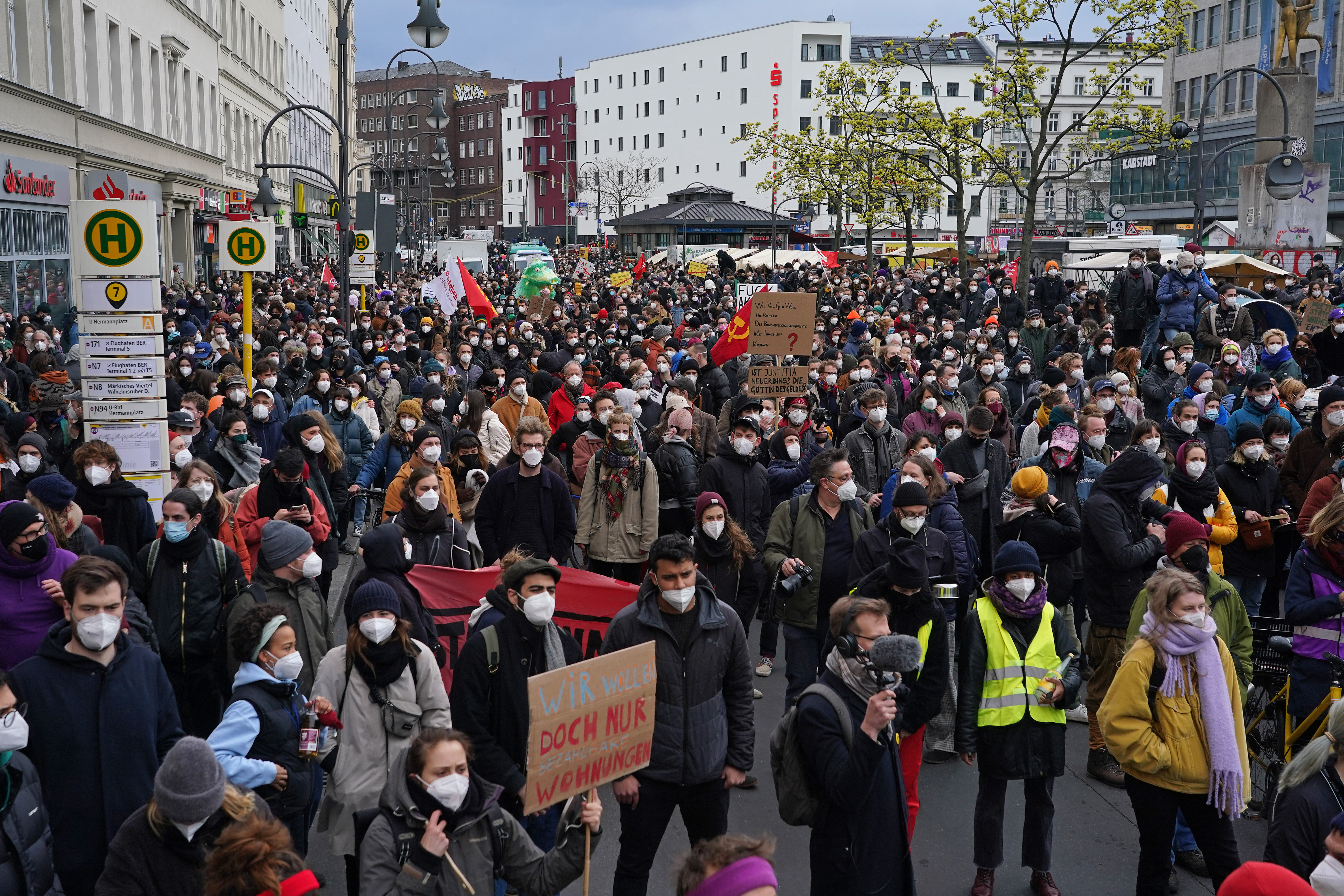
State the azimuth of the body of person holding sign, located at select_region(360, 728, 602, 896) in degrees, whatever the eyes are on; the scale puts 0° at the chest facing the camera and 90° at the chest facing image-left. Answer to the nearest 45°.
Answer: approximately 315°

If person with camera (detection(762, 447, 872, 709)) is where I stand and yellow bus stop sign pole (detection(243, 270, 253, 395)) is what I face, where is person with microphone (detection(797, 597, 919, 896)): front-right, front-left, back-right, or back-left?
back-left

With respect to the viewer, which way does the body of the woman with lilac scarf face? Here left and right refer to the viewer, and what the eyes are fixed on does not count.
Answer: facing the viewer and to the right of the viewer

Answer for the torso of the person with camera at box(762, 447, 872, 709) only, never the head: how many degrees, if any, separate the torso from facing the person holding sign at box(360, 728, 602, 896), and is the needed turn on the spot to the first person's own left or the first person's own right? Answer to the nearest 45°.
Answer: approximately 45° to the first person's own right

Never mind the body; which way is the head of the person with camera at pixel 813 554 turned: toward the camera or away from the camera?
toward the camera

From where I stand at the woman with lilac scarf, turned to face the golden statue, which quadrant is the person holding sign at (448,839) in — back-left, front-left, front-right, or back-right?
back-left

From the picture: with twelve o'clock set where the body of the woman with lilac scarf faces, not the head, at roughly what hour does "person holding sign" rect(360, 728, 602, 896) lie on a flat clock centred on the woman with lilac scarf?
The person holding sign is roughly at 3 o'clock from the woman with lilac scarf.

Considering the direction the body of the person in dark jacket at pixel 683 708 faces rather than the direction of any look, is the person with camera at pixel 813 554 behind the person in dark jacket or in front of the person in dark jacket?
behind

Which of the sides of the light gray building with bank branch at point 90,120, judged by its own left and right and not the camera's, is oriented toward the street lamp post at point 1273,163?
front

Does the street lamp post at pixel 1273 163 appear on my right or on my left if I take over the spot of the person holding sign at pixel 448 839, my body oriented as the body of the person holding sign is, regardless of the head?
on my left

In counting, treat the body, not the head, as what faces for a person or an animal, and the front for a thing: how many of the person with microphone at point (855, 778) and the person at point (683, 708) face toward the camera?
1

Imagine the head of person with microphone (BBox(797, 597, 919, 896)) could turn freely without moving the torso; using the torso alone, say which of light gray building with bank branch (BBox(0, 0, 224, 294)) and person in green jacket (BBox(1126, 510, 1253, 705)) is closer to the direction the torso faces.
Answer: the person in green jacket

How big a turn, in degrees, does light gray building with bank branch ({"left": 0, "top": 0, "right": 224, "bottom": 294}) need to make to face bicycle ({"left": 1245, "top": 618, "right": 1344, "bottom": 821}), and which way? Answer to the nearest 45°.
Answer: approximately 45° to its right

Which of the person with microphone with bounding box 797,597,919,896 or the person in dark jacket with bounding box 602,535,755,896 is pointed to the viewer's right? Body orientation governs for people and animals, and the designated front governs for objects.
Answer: the person with microphone
